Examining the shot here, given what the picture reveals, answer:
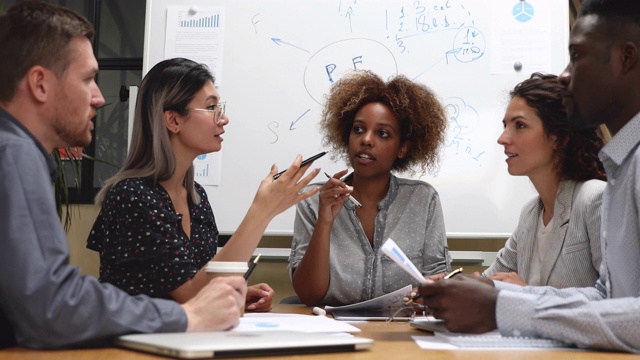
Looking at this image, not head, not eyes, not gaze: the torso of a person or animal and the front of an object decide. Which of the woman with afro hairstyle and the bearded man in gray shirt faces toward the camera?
the woman with afro hairstyle

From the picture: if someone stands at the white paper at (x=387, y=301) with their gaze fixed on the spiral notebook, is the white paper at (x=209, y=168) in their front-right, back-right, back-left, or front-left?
back-right

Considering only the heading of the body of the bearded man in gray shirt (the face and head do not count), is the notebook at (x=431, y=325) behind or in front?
in front

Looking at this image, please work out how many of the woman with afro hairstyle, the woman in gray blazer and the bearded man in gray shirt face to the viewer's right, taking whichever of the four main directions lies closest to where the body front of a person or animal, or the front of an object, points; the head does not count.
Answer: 1

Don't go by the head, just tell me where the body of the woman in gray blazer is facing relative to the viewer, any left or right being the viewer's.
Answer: facing the viewer and to the left of the viewer

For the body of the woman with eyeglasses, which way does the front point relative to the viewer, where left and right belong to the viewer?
facing the viewer and to the right of the viewer

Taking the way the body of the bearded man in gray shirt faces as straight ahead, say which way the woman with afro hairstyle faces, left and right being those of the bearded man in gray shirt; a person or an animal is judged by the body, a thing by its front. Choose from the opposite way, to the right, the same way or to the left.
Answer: to the right

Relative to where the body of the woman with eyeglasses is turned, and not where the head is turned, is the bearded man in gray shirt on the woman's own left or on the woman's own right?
on the woman's own right

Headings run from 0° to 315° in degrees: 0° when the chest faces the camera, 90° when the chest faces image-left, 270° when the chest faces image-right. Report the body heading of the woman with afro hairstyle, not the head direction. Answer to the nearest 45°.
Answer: approximately 0°

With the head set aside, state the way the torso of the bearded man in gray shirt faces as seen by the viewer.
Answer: to the viewer's right

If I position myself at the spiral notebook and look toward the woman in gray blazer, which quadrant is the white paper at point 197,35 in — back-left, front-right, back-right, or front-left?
front-left

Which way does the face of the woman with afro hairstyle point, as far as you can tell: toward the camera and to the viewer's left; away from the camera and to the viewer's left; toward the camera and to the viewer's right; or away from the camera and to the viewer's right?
toward the camera and to the viewer's left

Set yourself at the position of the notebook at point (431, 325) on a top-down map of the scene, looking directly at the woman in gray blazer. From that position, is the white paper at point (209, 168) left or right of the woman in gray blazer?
left

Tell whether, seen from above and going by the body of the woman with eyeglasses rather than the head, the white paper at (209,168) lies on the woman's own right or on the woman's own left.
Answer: on the woman's own left

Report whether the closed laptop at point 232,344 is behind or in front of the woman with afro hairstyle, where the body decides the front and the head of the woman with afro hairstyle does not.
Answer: in front

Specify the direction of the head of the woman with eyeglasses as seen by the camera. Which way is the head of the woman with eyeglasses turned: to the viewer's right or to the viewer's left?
to the viewer's right
